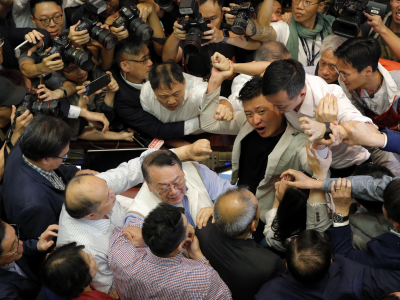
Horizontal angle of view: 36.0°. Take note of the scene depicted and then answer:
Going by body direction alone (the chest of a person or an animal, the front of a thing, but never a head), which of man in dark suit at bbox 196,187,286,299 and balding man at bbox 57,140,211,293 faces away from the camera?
the man in dark suit

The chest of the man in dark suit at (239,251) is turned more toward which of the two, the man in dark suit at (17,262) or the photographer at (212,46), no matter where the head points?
the photographer

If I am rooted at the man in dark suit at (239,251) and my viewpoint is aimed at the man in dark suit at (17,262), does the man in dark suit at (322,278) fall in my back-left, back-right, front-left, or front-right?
back-left

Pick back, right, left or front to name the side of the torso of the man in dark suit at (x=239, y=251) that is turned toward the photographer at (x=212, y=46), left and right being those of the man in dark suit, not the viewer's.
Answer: front

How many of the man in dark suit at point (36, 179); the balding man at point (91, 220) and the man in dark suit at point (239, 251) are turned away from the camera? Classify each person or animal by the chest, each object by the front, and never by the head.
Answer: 1

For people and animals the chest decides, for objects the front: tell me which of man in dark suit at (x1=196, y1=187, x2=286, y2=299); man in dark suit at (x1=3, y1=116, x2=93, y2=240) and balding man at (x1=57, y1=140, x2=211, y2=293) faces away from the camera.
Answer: man in dark suit at (x1=196, y1=187, x2=286, y2=299)

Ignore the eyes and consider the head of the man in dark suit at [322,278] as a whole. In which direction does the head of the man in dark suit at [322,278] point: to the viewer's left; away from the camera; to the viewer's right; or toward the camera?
away from the camera

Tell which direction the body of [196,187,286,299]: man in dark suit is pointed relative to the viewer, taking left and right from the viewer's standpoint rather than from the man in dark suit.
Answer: facing away from the viewer

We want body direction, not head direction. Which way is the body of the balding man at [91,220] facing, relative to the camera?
to the viewer's right

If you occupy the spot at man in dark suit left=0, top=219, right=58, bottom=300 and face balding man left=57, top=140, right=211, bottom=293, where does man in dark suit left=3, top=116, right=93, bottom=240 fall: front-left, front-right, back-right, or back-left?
front-left

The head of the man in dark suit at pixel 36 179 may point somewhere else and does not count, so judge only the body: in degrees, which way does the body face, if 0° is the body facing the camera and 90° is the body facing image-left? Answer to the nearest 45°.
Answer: approximately 270°

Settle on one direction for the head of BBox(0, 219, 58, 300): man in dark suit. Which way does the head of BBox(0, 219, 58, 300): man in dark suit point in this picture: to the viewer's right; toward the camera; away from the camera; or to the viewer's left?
to the viewer's right
